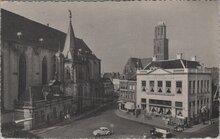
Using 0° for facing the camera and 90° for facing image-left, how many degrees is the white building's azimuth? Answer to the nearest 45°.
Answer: approximately 45°

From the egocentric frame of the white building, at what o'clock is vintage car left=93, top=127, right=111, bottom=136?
The vintage car is roughly at 1 o'clock from the white building.

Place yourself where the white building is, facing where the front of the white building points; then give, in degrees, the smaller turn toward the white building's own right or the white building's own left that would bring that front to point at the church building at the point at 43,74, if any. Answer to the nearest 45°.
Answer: approximately 45° to the white building's own right
